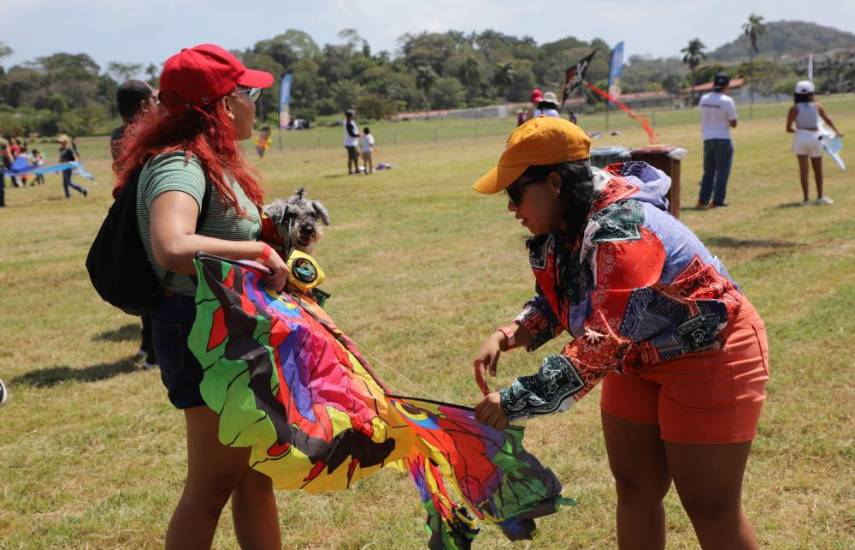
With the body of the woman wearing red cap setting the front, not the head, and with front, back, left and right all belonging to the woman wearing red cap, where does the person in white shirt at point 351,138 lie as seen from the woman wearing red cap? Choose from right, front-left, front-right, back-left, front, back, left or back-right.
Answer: left

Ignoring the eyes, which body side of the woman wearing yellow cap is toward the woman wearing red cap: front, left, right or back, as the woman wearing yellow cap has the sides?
front

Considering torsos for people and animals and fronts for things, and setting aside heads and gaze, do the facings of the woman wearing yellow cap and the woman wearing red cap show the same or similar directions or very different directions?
very different directions

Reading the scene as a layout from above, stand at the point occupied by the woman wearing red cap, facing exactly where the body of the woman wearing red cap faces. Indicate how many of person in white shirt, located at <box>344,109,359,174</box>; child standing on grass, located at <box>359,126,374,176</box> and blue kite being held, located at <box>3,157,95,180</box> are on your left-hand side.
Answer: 3

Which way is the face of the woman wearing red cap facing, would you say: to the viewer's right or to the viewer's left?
to the viewer's right

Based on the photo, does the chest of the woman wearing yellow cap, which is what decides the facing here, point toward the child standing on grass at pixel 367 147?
no

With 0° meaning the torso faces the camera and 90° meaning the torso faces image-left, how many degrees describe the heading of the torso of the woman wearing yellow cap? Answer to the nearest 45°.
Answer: approximately 90°

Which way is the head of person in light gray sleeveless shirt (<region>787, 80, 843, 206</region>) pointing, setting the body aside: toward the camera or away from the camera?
away from the camera

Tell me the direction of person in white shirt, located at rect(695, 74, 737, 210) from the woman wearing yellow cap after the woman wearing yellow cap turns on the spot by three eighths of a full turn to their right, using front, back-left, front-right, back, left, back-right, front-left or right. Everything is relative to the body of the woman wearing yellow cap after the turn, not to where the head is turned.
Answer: front-left

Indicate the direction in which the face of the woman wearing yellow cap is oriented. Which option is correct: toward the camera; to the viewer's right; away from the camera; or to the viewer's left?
to the viewer's left

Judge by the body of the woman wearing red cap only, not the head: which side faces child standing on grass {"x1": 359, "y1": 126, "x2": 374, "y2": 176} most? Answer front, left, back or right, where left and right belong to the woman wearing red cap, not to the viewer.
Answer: left

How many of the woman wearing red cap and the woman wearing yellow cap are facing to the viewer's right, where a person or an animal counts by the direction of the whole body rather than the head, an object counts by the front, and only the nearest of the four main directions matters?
1

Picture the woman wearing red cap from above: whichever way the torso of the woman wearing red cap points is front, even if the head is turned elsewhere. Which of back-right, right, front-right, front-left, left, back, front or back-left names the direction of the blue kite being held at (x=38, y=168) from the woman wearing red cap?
left

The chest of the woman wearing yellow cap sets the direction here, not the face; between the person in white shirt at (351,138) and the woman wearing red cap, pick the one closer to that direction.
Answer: the woman wearing red cap

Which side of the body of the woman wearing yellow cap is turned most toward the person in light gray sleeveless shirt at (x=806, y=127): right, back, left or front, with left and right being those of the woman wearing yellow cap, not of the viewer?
right

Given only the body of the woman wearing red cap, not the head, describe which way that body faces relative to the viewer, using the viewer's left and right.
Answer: facing to the right of the viewer

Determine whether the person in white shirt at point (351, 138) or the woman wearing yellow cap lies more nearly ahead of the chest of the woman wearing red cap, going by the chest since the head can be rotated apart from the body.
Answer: the woman wearing yellow cap

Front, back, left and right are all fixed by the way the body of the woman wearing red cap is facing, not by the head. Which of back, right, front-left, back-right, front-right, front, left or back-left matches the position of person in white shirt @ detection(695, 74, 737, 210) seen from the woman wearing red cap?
front-left
